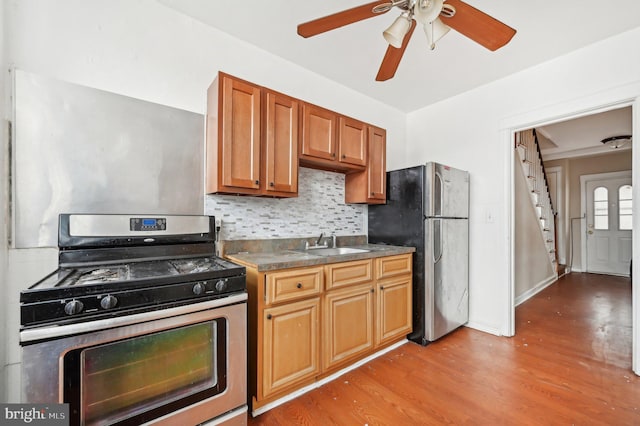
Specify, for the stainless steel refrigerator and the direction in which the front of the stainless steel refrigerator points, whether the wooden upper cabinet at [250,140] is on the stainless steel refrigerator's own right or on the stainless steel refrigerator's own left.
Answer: on the stainless steel refrigerator's own right

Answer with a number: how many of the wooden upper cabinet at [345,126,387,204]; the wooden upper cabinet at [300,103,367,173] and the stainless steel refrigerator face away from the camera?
0

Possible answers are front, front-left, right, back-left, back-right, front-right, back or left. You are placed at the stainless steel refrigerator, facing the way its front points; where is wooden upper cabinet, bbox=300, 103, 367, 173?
right

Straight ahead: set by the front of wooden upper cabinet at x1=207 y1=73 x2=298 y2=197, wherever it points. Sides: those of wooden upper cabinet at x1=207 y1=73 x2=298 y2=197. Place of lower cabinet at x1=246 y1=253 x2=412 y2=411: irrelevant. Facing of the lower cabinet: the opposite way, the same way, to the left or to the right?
the same way

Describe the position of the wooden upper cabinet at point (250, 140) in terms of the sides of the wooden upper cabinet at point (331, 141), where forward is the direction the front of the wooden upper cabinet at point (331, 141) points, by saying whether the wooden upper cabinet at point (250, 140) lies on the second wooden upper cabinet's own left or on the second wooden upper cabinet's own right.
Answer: on the second wooden upper cabinet's own right

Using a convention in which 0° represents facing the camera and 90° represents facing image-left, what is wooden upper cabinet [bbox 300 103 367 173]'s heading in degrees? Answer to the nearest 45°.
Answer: approximately 315°

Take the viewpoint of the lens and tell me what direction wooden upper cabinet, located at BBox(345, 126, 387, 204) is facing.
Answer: facing the viewer and to the right of the viewer

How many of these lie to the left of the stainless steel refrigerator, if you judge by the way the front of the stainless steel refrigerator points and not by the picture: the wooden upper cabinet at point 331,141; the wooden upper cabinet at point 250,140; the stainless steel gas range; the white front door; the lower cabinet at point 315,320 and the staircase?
2

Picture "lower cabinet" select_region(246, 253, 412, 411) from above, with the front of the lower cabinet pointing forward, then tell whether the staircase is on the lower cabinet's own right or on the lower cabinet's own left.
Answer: on the lower cabinet's own left

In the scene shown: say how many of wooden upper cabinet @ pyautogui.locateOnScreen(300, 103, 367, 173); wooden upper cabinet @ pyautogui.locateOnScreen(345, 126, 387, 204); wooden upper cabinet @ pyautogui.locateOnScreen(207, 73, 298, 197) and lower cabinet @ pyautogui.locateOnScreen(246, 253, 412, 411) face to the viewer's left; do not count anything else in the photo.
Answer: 0

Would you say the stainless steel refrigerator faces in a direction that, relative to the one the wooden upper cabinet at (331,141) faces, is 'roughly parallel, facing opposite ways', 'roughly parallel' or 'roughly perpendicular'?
roughly parallel

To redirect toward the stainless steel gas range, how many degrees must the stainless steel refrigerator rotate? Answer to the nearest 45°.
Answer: approximately 90° to its right

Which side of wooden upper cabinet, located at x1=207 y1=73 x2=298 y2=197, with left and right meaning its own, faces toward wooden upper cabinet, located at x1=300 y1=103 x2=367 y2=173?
left

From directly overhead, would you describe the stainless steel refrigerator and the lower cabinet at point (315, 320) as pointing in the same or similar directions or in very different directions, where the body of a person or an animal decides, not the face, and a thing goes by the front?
same or similar directions

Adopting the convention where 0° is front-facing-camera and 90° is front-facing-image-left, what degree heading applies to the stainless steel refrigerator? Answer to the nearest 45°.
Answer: approximately 315°

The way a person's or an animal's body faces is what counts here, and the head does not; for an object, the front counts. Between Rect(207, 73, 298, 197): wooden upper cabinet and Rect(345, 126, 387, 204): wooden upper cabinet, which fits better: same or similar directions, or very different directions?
same or similar directions
